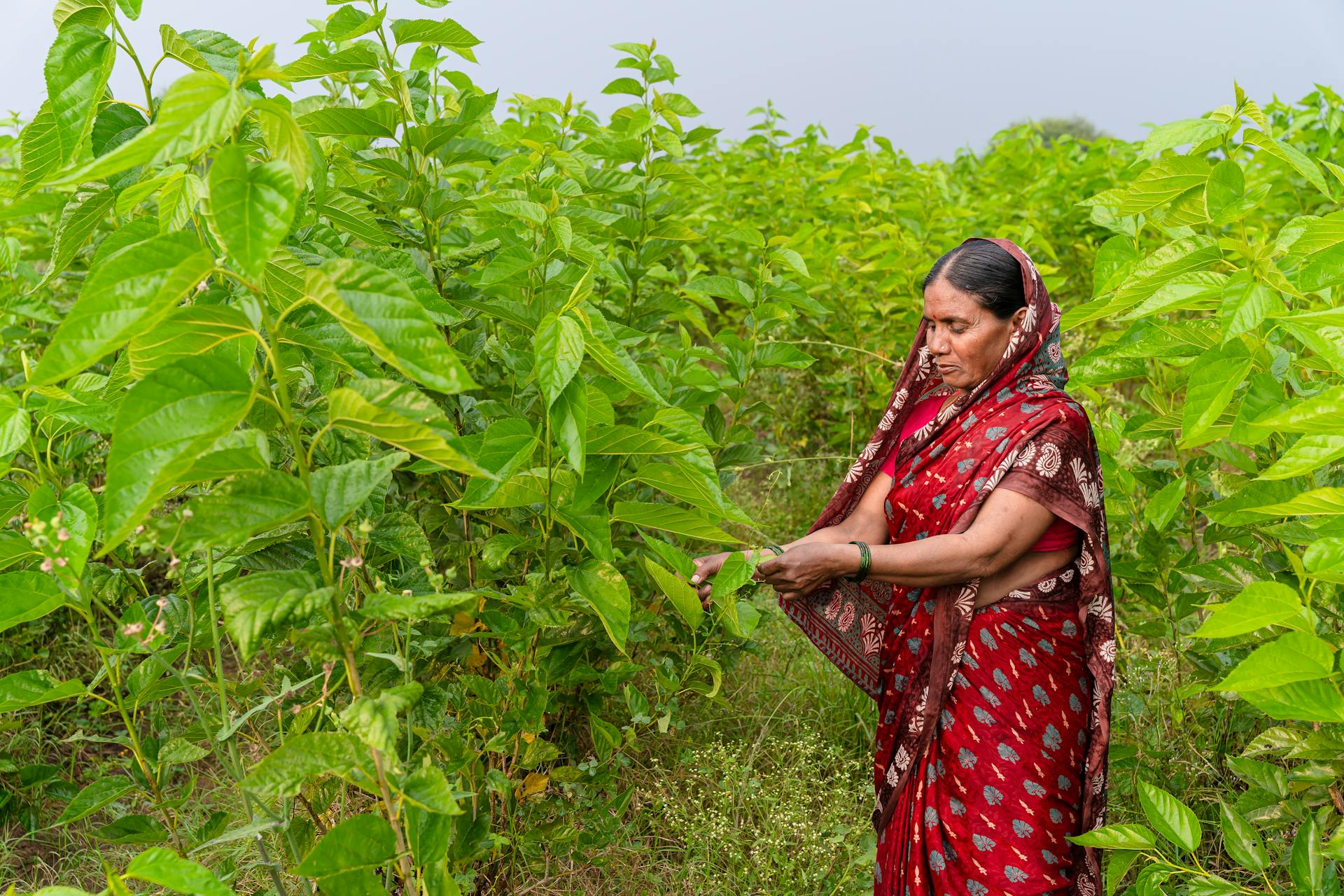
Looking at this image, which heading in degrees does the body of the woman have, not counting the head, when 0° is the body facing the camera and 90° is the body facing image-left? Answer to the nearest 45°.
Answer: approximately 45°
